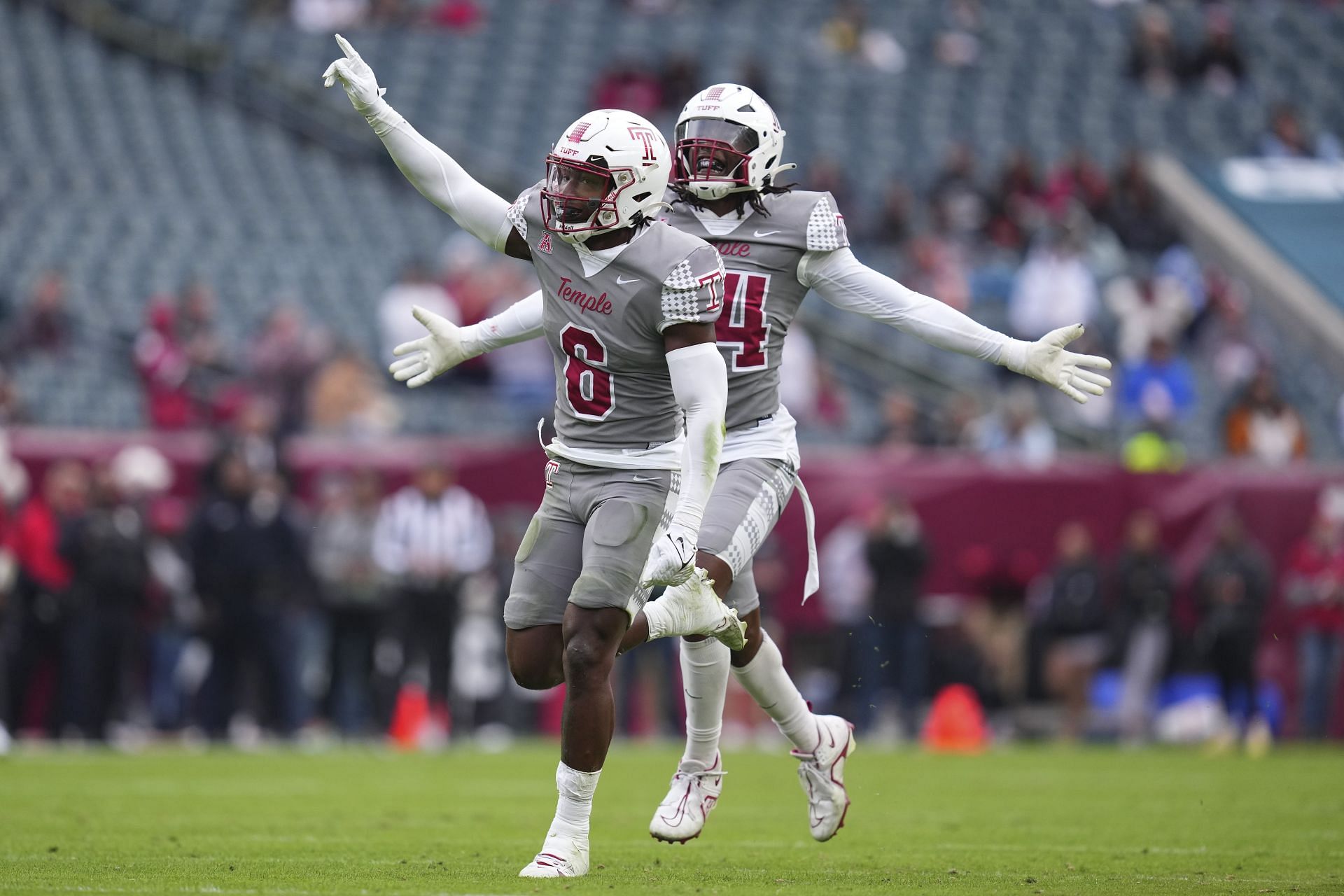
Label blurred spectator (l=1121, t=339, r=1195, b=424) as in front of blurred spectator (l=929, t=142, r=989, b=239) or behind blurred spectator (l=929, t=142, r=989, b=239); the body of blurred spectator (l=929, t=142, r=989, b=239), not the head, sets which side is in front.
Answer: in front

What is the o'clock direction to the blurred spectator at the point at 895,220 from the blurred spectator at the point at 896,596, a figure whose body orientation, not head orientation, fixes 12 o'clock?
the blurred spectator at the point at 895,220 is roughly at 6 o'clock from the blurred spectator at the point at 896,596.

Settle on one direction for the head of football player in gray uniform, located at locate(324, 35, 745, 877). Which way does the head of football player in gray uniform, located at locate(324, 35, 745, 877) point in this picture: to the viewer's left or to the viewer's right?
to the viewer's left

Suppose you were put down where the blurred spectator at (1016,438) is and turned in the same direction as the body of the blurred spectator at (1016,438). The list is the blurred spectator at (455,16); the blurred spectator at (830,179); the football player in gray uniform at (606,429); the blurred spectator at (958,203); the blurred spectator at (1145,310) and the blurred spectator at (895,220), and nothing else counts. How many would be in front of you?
1

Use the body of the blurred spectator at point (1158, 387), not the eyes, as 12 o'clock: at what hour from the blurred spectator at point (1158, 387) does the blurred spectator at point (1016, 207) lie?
the blurred spectator at point (1016, 207) is roughly at 5 o'clock from the blurred spectator at point (1158, 387).

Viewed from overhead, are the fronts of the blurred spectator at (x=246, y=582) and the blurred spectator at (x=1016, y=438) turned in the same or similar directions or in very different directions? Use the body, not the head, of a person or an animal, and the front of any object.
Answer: same or similar directions

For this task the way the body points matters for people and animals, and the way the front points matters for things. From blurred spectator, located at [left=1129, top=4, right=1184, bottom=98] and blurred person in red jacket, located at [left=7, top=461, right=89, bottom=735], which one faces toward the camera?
the blurred spectator

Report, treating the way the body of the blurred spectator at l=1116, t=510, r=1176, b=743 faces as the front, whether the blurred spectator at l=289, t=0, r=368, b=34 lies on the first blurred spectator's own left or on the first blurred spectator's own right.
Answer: on the first blurred spectator's own right

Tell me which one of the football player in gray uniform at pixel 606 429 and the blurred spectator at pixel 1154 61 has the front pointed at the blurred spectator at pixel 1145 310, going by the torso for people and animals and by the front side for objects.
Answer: the blurred spectator at pixel 1154 61

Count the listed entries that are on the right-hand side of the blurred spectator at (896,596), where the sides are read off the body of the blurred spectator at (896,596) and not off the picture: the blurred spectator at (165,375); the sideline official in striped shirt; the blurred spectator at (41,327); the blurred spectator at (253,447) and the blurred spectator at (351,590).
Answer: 5

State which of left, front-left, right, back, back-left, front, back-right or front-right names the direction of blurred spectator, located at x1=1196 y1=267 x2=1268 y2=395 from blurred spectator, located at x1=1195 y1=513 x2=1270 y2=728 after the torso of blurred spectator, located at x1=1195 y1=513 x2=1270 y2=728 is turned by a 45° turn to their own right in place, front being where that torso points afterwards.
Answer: back-right

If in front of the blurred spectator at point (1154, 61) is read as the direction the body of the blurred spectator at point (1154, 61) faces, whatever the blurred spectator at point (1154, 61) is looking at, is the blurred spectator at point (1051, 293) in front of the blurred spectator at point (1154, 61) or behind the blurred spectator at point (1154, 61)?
in front

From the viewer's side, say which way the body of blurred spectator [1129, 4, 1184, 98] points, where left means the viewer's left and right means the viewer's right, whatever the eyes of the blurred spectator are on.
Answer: facing the viewer

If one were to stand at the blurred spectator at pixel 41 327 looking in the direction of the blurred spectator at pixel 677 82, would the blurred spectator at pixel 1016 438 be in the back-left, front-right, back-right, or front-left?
front-right
